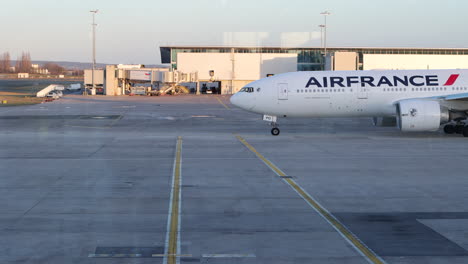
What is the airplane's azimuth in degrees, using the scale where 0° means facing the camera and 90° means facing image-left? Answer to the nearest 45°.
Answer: approximately 90°
